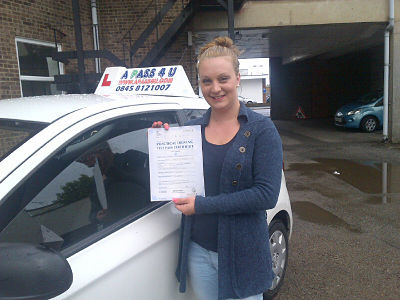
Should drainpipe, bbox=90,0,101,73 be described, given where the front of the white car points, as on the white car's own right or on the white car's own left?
on the white car's own right

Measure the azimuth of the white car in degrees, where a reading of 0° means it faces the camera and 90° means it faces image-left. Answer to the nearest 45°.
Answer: approximately 45°

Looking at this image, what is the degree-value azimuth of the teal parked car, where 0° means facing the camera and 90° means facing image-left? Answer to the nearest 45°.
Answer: approximately 45°

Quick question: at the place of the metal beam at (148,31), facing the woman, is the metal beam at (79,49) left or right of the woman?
right

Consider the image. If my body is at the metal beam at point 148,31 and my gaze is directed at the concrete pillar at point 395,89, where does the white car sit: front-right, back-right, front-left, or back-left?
back-right

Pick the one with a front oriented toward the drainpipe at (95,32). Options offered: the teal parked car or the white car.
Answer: the teal parked car

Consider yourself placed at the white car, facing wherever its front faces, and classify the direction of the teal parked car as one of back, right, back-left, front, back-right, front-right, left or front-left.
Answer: back

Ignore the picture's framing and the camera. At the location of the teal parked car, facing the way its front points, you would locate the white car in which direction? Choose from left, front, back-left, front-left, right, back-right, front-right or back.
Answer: front-left

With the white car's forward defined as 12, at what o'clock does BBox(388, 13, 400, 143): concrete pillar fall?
The concrete pillar is roughly at 6 o'clock from the white car.
